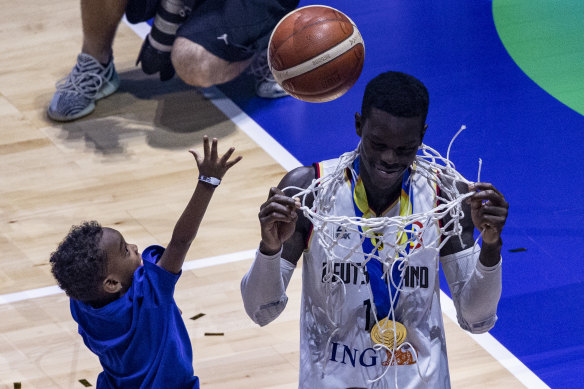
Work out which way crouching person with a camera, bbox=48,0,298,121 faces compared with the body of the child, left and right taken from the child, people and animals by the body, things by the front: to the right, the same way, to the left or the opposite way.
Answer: the opposite way

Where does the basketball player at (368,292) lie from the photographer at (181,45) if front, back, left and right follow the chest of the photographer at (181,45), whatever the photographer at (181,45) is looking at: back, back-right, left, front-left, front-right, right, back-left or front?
front-left

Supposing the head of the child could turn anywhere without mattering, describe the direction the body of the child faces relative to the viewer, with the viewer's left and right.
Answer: facing away from the viewer and to the right of the viewer

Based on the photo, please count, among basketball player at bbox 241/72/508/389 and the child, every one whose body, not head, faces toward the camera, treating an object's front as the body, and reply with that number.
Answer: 1

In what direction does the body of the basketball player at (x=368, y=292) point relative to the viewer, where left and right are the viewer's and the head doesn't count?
facing the viewer

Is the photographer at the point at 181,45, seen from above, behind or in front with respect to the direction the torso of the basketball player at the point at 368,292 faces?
behind
